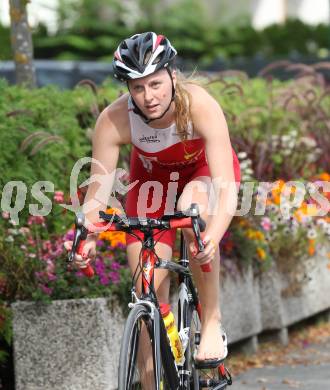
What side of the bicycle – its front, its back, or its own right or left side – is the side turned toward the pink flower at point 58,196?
back

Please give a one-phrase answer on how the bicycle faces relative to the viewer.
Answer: facing the viewer

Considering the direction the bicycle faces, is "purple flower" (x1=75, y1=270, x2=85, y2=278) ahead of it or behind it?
behind

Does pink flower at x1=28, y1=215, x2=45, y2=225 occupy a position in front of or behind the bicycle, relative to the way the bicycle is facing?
behind

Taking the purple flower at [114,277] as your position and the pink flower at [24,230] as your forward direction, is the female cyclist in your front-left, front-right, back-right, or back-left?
back-left
